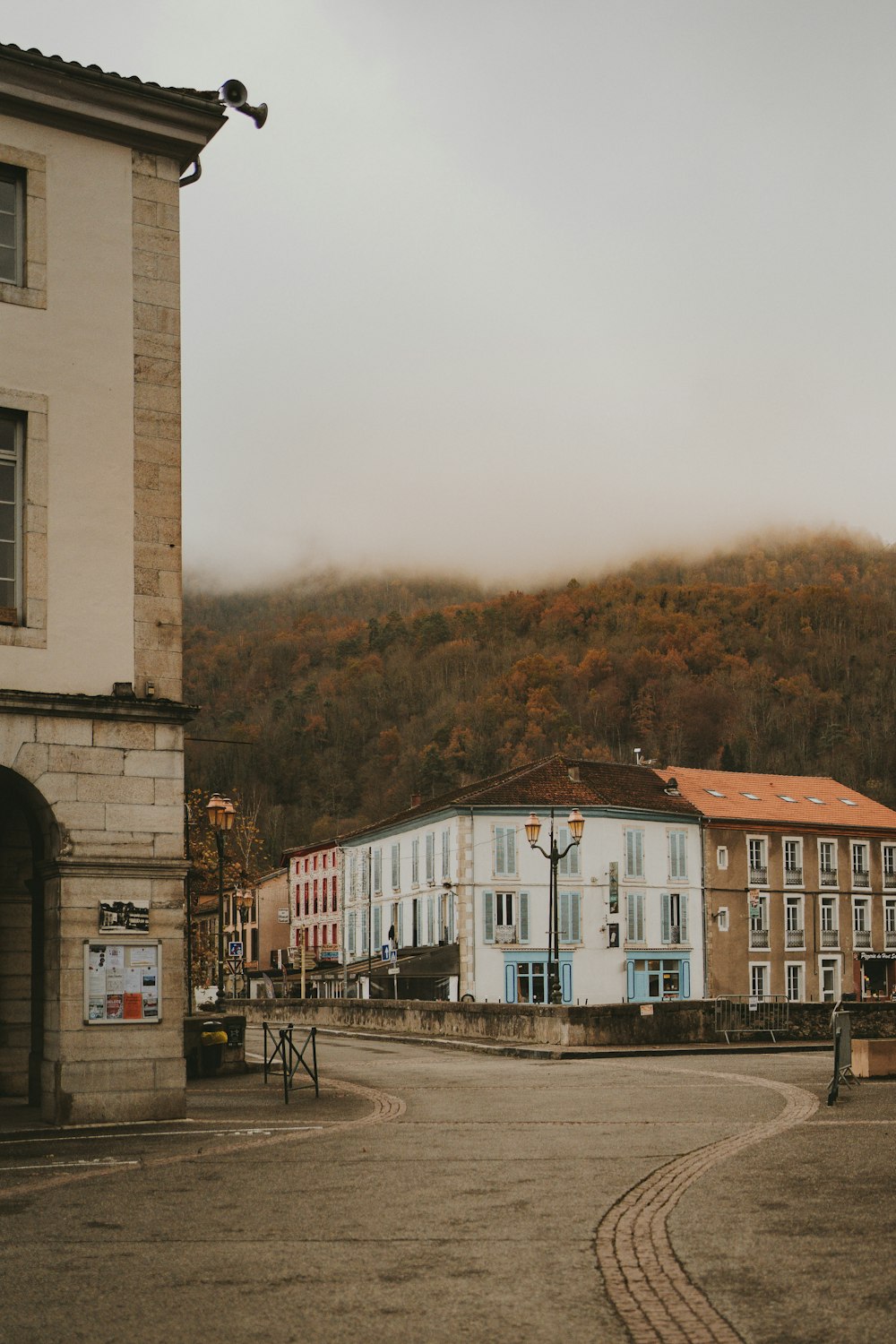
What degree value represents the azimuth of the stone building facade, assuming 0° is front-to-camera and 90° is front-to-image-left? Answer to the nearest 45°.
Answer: approximately 0°

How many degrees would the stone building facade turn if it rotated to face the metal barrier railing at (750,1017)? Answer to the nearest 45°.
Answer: approximately 135° to its left
